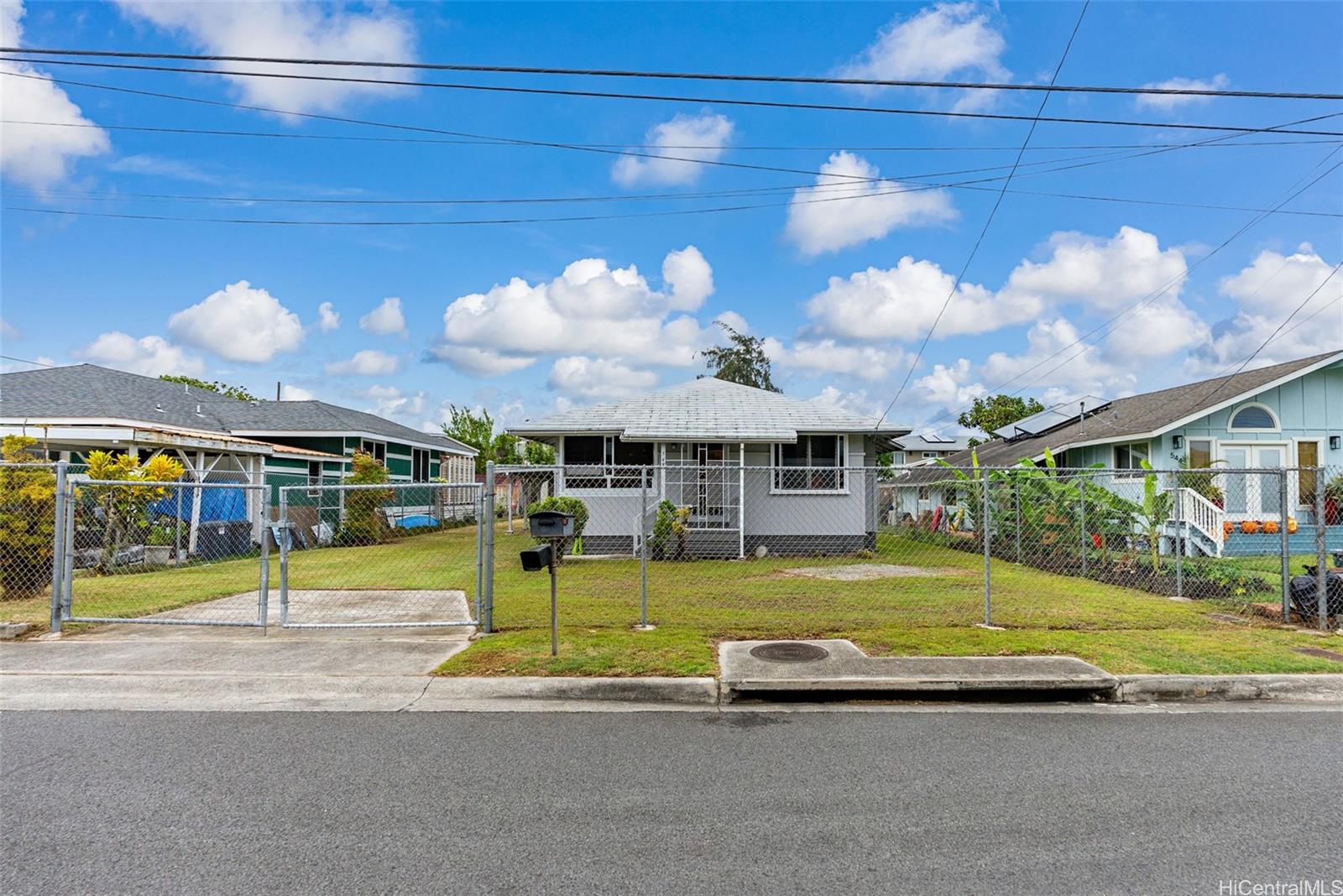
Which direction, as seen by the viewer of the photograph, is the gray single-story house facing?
facing the viewer

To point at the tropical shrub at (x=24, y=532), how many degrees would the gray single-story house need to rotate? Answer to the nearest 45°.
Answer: approximately 45° to its right

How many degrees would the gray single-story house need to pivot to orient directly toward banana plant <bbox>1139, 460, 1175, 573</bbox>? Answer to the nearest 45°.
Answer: approximately 45° to its left

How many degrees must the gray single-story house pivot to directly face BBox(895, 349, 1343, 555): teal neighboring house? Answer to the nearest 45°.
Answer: approximately 90° to its left

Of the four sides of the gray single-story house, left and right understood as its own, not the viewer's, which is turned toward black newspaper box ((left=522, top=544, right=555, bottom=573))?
front

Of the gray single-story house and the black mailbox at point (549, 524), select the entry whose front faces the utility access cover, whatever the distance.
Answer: the gray single-story house

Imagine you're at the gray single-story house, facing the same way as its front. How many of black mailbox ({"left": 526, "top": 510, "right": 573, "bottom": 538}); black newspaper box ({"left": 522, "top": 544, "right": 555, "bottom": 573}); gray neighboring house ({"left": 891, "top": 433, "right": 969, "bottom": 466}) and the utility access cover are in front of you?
3

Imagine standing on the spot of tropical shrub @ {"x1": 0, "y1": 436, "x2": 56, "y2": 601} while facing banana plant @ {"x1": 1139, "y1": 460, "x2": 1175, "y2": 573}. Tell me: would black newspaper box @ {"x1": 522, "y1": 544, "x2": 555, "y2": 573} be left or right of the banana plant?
right
